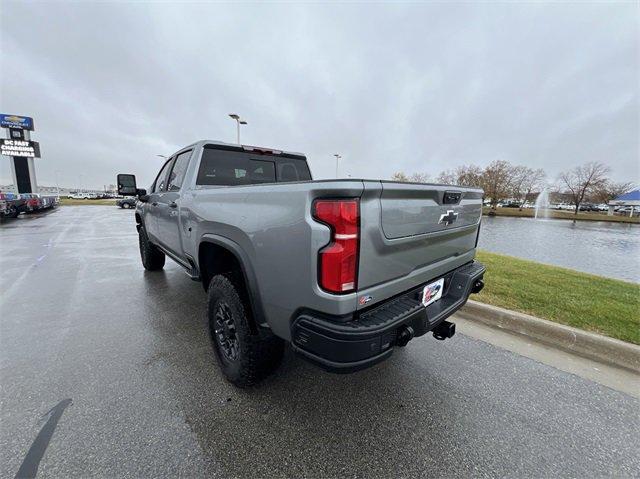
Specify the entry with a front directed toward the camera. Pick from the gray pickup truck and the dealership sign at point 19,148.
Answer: the dealership sign

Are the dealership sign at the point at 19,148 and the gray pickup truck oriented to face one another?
yes

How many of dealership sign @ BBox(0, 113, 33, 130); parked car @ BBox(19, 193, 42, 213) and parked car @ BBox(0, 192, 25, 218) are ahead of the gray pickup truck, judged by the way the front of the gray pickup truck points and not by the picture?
3

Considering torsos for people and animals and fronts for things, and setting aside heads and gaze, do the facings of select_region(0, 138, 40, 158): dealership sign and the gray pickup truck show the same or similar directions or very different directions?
very different directions

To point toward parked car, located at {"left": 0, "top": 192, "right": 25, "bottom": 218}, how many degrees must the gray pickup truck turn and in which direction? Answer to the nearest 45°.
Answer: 0° — it already faces it

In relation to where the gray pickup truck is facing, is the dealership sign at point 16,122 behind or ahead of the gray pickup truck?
ahead

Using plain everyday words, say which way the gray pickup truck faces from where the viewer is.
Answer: facing away from the viewer and to the left of the viewer

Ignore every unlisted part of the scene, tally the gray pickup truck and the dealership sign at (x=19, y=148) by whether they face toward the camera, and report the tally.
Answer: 1

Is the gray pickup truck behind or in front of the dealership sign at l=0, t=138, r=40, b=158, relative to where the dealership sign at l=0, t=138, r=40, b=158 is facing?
in front

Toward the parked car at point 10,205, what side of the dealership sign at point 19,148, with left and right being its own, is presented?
front

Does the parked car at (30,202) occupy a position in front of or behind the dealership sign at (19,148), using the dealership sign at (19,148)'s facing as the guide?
in front

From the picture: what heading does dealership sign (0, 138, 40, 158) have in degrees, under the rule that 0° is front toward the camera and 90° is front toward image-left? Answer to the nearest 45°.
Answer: approximately 0°
